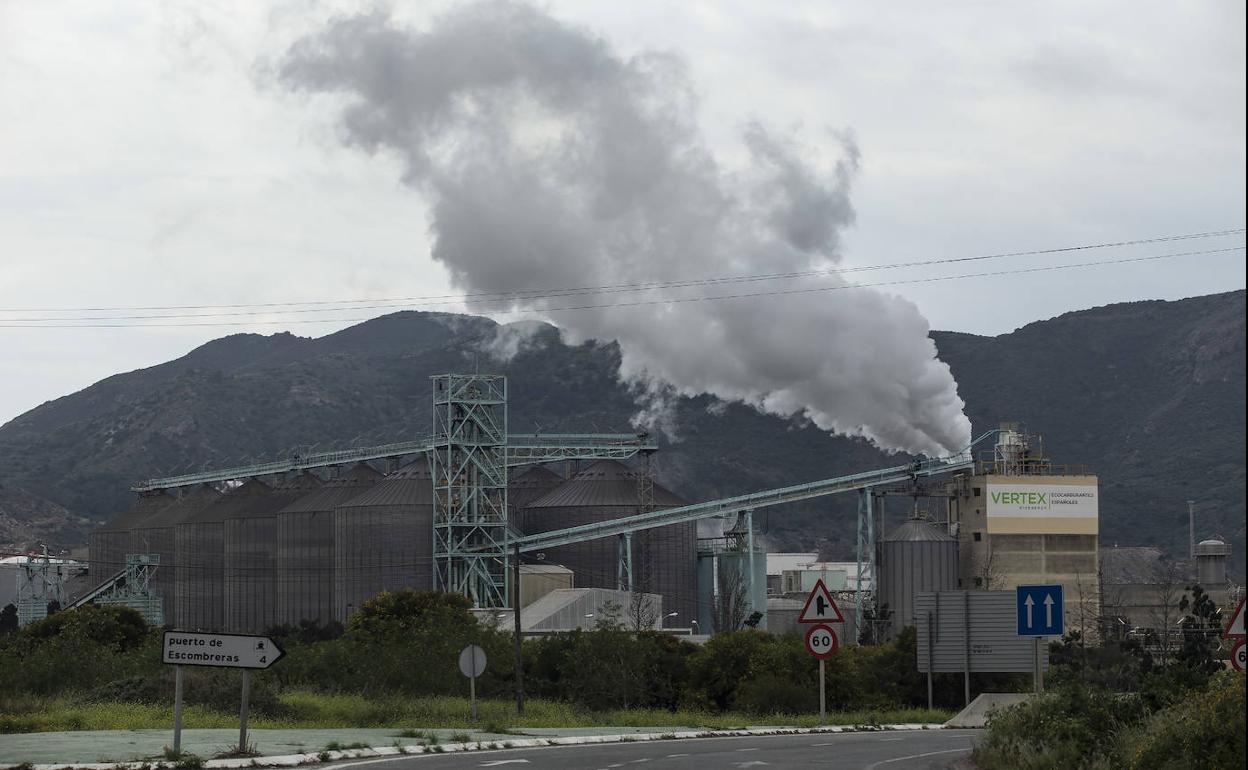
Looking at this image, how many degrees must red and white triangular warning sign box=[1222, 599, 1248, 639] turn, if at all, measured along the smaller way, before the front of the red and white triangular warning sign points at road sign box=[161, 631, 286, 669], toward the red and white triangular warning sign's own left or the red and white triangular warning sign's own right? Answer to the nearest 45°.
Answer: approximately 45° to the red and white triangular warning sign's own right

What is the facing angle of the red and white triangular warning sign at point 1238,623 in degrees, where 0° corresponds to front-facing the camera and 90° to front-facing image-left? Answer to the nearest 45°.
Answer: approximately 0°

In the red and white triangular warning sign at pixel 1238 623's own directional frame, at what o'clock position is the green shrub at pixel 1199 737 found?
The green shrub is roughly at 12 o'clock from the red and white triangular warning sign.

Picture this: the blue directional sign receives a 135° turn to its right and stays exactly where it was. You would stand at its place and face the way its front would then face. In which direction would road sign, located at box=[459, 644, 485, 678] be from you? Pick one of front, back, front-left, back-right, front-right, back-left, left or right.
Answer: front

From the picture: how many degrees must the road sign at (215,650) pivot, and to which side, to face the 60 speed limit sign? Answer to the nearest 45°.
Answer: approximately 135° to its left
